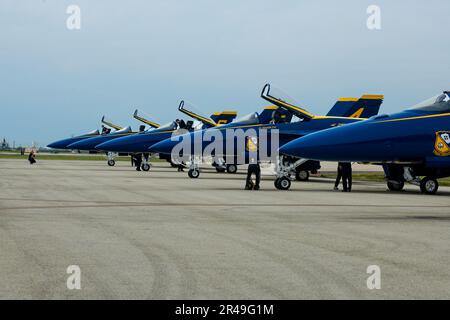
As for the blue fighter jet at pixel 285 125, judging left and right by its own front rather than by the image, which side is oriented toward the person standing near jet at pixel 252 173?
left

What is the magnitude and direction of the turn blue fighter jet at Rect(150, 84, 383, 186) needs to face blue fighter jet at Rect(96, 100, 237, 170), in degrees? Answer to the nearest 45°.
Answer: approximately 45° to its right

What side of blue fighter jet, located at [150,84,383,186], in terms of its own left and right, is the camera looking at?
left

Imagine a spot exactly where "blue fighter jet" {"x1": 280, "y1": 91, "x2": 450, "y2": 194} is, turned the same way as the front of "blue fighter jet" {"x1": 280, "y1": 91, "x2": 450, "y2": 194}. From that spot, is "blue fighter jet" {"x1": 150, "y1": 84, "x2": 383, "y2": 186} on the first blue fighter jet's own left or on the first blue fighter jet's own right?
on the first blue fighter jet's own right

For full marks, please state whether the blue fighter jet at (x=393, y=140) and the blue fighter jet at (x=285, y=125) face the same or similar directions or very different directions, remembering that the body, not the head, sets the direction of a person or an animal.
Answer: same or similar directions

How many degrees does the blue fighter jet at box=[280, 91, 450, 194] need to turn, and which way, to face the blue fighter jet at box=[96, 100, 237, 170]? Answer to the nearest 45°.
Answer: approximately 45° to its right

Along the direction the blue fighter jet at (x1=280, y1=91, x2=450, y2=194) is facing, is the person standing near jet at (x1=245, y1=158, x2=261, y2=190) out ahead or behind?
ahead

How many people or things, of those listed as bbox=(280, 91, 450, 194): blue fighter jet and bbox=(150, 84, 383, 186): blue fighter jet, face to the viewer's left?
2

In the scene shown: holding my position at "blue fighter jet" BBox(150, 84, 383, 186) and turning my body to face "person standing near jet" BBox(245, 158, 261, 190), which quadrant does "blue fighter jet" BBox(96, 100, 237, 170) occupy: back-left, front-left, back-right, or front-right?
back-right

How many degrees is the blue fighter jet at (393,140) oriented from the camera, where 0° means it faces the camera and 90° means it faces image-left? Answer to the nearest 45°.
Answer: approximately 90°

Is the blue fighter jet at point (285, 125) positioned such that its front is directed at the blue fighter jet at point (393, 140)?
no
